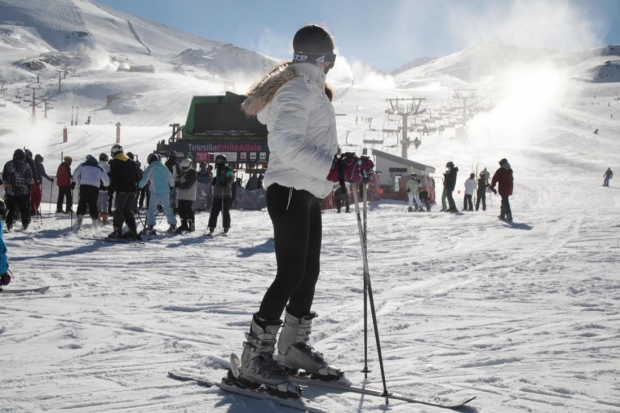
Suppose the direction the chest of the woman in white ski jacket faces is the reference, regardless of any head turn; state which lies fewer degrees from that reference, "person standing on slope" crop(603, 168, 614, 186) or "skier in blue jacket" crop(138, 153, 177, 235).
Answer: the person standing on slope

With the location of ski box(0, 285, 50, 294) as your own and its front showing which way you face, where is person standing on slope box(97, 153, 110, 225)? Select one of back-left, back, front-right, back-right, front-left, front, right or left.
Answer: left

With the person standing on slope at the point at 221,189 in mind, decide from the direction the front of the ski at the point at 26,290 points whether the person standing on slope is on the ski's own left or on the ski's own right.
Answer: on the ski's own left

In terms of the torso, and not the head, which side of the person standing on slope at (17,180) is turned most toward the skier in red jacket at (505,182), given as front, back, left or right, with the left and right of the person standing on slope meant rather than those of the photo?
right

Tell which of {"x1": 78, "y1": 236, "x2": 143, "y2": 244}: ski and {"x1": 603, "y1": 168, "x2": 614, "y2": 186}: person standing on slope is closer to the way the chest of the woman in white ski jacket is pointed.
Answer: the person standing on slope

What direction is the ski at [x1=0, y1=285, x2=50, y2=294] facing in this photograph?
to the viewer's right

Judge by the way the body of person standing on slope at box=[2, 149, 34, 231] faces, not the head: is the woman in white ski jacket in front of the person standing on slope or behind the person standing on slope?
behind

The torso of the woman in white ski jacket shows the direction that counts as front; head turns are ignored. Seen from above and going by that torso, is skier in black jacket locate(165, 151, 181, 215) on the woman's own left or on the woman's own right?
on the woman's own left

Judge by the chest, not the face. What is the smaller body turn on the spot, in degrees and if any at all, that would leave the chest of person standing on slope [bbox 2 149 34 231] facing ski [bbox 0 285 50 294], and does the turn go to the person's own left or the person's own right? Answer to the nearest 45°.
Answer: approximately 180°

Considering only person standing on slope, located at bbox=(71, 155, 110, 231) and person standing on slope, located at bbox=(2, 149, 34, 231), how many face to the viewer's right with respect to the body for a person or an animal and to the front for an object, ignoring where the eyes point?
0

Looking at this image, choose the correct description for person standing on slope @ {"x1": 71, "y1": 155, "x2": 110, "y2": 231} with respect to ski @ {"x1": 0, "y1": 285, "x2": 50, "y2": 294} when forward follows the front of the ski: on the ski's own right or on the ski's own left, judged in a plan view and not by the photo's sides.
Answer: on the ski's own left
